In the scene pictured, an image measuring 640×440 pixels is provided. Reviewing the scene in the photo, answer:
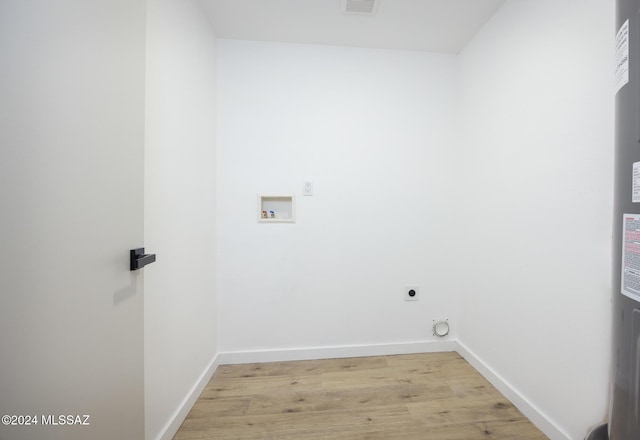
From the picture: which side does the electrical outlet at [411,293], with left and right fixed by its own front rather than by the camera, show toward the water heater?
front

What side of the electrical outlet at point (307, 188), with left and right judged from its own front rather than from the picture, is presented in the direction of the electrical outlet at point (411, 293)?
left

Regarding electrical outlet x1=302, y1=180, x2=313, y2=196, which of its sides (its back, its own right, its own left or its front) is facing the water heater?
front

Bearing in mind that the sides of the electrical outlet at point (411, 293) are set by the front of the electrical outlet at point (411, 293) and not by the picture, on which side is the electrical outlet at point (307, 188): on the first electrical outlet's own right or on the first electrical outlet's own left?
on the first electrical outlet's own right

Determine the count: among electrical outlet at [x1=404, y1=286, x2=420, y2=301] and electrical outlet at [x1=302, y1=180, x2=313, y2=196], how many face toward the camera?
2

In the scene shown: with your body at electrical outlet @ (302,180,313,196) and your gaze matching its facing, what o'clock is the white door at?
The white door is roughly at 1 o'clock from the electrical outlet.

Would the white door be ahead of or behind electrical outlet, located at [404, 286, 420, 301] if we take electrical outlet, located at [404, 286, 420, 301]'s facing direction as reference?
ahead

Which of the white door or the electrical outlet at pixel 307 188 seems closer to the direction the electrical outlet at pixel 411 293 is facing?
the white door

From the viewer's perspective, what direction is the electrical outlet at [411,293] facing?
toward the camera

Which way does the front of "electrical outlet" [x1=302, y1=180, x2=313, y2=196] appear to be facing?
toward the camera
